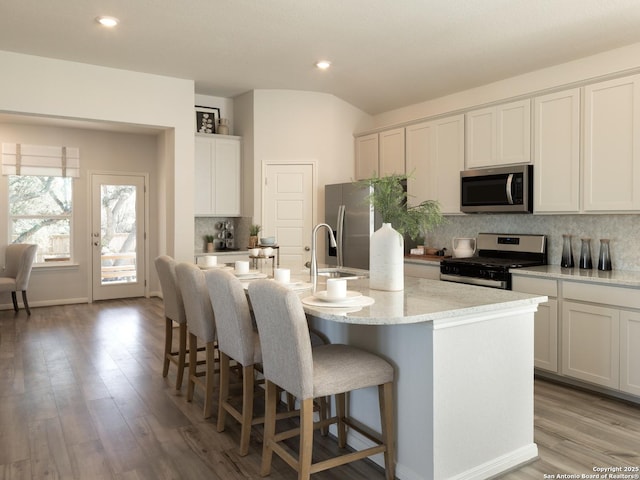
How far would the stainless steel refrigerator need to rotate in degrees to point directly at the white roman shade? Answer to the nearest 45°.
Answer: approximately 45° to its right

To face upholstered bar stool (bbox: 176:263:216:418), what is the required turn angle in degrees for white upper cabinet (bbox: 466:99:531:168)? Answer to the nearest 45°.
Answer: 0° — it already faces it

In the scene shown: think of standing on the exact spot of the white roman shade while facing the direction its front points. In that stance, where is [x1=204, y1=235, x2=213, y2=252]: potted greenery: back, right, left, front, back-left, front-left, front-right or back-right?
front-left

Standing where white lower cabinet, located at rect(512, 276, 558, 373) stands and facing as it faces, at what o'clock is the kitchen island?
The kitchen island is roughly at 11 o'clock from the white lower cabinet.

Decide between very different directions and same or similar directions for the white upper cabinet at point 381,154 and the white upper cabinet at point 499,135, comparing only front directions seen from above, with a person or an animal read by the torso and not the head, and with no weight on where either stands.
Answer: same or similar directions

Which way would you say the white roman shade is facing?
toward the camera

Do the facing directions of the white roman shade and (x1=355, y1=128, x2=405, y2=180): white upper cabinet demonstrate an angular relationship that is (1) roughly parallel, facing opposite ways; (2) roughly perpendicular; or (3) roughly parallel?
roughly perpendicular

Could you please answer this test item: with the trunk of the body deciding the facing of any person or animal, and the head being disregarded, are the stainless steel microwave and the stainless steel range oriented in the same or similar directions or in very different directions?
same or similar directions

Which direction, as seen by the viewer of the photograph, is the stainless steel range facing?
facing the viewer and to the left of the viewer

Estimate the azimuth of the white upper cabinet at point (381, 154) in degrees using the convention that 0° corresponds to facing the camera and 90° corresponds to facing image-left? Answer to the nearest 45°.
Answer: approximately 45°

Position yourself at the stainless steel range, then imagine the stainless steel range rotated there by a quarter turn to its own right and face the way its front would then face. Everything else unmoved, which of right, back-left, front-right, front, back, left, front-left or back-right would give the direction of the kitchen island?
back-left

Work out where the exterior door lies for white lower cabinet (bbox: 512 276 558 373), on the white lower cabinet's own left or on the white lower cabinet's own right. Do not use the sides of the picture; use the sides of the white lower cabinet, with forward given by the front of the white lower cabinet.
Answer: on the white lower cabinet's own right

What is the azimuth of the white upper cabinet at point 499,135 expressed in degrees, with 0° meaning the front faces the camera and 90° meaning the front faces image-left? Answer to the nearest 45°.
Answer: approximately 45°

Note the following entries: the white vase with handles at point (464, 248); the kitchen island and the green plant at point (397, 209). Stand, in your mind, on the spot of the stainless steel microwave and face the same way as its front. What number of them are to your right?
1

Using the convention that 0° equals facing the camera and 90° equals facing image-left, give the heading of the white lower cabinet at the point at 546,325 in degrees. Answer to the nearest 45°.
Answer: approximately 45°

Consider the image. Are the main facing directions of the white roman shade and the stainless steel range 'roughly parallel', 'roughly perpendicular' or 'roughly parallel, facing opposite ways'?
roughly perpendicular
